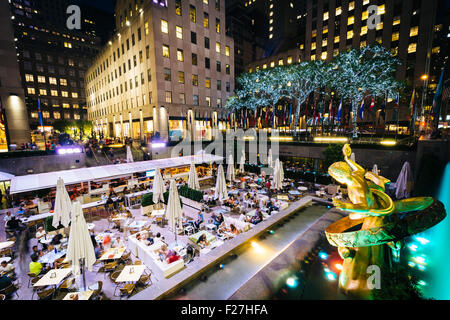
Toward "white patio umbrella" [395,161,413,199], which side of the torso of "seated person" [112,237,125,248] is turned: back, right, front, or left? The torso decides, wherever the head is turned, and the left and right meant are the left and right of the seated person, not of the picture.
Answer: left

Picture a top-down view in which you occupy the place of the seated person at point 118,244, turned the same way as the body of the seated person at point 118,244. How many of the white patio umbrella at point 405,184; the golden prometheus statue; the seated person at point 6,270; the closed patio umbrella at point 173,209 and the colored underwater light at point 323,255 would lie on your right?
1

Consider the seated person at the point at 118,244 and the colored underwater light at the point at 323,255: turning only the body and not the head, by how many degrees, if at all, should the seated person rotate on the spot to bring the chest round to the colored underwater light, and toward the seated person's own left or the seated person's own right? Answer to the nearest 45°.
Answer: approximately 45° to the seated person's own left

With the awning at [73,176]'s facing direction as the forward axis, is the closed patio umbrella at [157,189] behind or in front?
in front

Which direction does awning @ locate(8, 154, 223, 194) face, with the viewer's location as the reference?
facing the viewer and to the right of the viewer

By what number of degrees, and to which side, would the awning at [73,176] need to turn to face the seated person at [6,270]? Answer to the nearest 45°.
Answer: approximately 45° to its right

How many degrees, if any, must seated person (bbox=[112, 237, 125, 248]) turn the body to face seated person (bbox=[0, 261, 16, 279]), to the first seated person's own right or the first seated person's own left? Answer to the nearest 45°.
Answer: approximately 90° to the first seated person's own right
